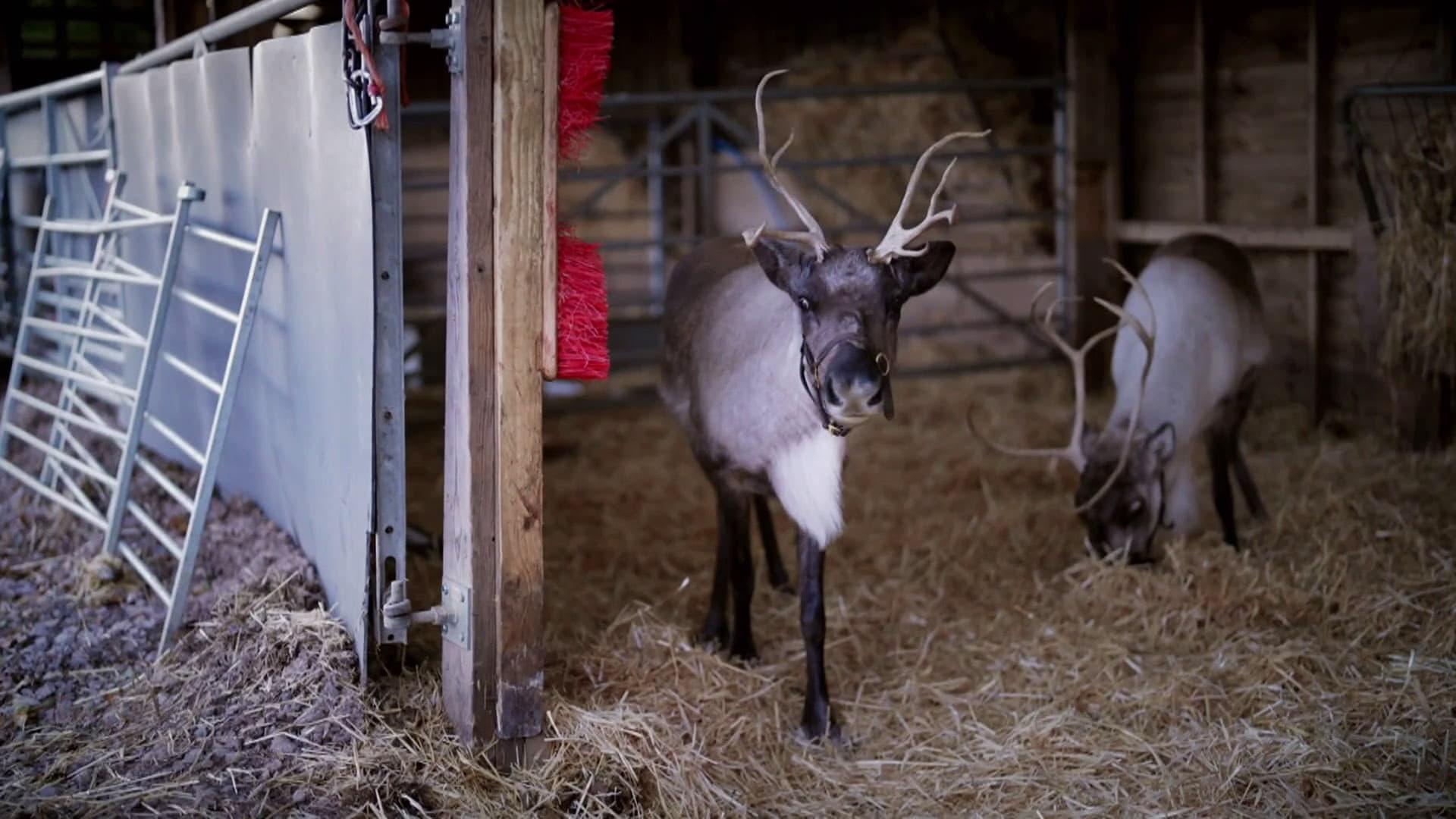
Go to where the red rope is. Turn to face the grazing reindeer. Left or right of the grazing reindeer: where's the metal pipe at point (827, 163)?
left

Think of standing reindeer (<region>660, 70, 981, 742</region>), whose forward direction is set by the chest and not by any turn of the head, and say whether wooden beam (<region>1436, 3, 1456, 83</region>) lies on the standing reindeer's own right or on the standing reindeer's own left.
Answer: on the standing reindeer's own left

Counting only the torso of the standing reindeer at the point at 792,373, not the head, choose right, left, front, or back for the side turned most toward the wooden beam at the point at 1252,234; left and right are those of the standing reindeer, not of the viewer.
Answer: left

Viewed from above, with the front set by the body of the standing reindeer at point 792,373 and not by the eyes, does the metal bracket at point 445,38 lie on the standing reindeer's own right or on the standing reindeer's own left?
on the standing reindeer's own right

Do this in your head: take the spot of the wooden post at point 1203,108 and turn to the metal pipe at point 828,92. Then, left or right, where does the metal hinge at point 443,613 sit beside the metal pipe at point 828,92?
left

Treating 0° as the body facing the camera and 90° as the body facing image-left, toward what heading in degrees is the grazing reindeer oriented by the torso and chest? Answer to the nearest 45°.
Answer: approximately 45°

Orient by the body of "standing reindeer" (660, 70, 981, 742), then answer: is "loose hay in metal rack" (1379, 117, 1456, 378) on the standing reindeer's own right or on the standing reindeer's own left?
on the standing reindeer's own left

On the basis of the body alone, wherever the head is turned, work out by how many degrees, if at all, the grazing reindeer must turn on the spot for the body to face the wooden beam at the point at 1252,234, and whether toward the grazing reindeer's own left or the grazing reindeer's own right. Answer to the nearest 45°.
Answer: approximately 135° to the grazing reindeer's own right

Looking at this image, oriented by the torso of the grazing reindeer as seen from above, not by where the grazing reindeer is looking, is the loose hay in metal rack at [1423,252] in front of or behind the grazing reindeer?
behind

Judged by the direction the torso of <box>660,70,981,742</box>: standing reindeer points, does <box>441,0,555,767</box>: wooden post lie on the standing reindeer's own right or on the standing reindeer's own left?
on the standing reindeer's own right
